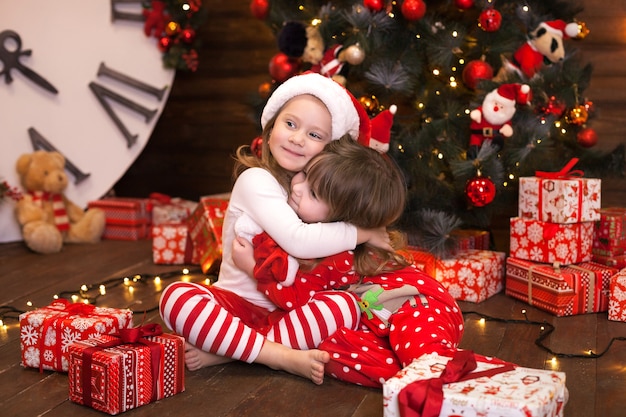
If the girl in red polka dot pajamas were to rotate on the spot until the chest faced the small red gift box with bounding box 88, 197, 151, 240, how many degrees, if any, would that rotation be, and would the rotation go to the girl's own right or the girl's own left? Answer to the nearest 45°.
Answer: approximately 45° to the girl's own right

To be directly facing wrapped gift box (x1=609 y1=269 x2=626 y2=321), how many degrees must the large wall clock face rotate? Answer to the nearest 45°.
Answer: approximately 45° to its left

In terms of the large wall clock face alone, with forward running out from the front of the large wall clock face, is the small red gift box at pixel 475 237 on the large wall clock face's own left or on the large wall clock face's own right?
on the large wall clock face's own left

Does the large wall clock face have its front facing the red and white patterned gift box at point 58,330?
yes

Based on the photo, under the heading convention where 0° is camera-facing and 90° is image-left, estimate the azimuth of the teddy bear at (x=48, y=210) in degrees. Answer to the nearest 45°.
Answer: approximately 315°

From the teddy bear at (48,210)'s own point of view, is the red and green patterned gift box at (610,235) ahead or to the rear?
ahead

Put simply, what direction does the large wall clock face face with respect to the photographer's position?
facing the viewer

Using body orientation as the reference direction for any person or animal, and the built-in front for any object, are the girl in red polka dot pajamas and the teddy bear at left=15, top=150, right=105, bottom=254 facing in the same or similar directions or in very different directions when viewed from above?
very different directions

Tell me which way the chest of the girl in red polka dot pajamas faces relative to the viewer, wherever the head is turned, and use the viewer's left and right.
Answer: facing to the left of the viewer

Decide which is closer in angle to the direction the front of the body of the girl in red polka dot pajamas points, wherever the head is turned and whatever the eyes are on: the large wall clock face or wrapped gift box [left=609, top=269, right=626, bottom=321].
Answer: the large wall clock face

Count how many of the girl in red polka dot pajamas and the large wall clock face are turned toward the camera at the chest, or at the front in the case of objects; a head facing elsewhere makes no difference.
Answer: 1

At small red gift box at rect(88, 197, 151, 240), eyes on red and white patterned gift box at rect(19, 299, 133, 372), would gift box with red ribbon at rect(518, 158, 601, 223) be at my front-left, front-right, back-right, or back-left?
front-left
